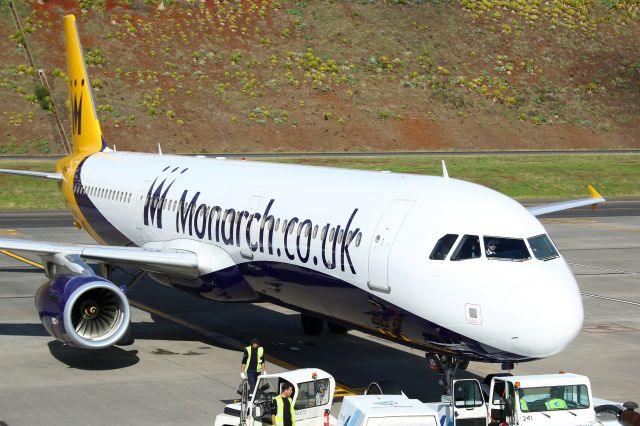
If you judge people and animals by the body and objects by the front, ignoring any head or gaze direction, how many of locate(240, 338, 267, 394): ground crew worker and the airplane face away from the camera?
0

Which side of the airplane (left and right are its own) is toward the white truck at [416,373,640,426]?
front

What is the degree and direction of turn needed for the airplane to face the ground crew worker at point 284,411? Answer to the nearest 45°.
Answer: approximately 45° to its right

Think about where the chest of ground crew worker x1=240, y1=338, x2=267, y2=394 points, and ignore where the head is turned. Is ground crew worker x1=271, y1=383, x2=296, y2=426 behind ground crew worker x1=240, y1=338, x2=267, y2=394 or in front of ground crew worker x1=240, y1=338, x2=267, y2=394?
in front

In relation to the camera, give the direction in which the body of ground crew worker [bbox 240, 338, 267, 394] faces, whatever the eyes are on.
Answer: toward the camera

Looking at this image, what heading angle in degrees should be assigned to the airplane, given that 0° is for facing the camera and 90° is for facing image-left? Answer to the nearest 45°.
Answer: approximately 315°

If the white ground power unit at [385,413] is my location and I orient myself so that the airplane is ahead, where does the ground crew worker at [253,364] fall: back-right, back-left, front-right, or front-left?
front-left

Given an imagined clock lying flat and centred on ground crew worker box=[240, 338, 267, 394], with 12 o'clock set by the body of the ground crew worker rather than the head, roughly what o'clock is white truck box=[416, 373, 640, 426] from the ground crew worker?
The white truck is roughly at 10 o'clock from the ground crew worker.

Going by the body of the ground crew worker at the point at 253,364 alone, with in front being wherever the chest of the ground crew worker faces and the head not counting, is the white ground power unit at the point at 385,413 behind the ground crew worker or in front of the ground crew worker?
in front
